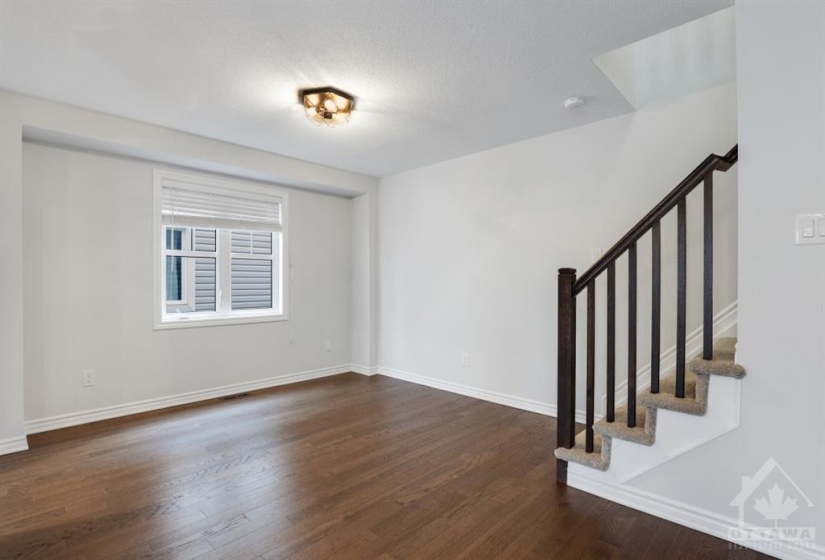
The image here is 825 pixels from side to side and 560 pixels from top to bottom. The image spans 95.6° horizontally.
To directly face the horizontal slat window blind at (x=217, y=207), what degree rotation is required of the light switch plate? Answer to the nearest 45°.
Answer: approximately 90° to its right

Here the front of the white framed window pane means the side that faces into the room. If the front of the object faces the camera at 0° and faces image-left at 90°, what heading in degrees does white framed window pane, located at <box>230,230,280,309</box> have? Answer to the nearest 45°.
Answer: approximately 0°

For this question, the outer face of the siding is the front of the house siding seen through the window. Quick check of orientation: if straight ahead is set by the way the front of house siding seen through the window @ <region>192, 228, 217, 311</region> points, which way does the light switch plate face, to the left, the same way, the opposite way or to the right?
to the right

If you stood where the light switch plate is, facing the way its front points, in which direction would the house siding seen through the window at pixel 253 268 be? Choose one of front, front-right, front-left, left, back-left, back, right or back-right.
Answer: right

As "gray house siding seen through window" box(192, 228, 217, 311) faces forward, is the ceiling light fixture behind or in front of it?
in front
